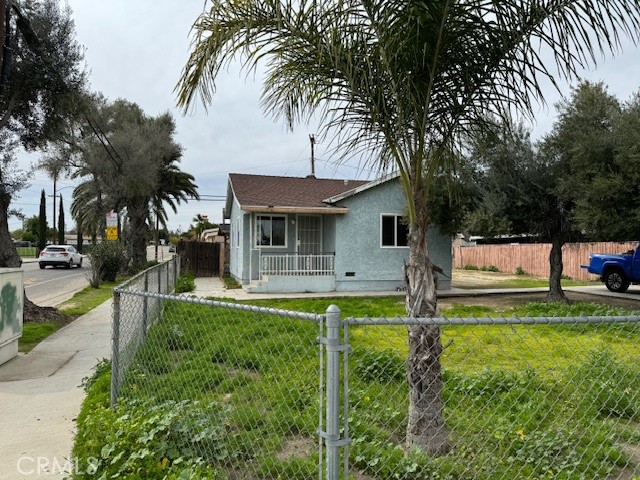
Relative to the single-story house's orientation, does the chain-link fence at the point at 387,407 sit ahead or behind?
ahead

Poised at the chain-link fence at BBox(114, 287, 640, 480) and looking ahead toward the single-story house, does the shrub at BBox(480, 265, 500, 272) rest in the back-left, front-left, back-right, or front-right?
front-right

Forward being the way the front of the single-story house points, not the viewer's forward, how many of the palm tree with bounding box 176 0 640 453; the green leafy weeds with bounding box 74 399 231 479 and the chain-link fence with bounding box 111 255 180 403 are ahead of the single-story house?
3

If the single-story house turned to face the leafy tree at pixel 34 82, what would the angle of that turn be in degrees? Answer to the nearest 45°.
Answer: approximately 45° to its right

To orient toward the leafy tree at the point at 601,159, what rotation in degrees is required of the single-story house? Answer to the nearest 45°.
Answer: approximately 45° to its left

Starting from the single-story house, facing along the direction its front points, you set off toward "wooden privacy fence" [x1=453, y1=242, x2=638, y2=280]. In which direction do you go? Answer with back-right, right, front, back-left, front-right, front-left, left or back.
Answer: back-left

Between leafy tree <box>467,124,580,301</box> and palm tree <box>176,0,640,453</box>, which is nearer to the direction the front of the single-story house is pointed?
the palm tree

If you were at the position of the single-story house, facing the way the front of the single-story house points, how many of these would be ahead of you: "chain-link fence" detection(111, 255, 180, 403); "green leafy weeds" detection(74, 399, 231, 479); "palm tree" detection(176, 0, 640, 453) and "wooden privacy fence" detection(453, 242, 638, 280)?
3

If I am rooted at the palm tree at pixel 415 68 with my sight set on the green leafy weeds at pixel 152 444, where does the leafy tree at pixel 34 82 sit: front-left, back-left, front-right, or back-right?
front-right

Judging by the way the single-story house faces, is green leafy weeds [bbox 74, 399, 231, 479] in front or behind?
in front

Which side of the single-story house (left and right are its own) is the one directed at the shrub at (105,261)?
right

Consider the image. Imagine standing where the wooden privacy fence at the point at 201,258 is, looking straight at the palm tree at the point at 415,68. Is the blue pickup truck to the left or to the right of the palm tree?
left

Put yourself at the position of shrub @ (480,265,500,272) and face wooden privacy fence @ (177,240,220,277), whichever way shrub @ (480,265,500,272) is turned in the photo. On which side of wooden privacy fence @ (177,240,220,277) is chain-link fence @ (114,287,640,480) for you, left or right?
left

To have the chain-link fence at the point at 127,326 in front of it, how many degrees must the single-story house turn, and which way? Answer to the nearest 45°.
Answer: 0° — it already faces it

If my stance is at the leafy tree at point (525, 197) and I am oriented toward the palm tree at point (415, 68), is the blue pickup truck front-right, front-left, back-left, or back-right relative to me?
back-left

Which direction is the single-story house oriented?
toward the camera

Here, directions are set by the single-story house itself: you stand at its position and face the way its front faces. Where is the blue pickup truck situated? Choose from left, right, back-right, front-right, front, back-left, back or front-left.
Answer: left

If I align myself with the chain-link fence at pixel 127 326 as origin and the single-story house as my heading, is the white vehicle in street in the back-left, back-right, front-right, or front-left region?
front-left

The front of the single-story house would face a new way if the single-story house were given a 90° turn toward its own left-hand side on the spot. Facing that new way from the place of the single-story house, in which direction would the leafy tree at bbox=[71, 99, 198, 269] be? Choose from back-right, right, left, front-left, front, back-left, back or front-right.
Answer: back-left
